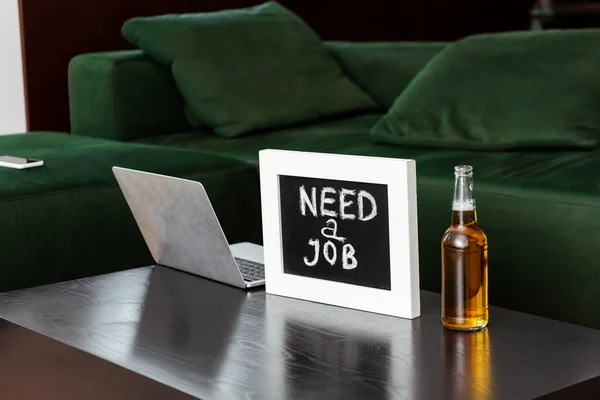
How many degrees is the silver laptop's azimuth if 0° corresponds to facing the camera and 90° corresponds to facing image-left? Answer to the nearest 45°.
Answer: approximately 225°

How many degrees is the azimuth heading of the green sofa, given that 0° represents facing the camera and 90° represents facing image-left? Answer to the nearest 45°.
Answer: approximately 45°

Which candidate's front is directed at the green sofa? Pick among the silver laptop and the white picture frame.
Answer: the silver laptop

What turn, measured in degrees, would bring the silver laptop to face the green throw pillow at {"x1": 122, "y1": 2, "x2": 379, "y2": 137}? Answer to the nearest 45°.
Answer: approximately 45° to its left

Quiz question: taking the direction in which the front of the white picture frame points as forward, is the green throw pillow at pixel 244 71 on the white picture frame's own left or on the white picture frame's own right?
on the white picture frame's own right

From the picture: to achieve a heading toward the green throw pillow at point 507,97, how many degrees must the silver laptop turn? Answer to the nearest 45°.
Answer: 0° — it already faces it

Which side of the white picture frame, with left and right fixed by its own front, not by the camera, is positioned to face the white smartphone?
right

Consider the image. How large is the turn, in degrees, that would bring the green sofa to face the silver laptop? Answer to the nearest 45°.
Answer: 0° — it already faces it
